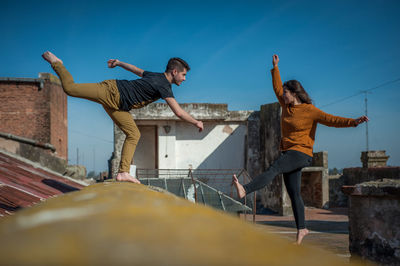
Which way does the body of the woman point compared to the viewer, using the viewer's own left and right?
facing the viewer and to the left of the viewer

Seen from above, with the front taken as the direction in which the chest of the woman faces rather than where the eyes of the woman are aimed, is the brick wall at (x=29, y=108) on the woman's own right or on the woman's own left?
on the woman's own right

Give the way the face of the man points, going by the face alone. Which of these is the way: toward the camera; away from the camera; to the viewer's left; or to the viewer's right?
to the viewer's right

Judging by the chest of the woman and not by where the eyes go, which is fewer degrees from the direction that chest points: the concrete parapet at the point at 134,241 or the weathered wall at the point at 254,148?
the concrete parapet

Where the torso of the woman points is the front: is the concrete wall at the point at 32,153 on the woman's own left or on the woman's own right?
on the woman's own right

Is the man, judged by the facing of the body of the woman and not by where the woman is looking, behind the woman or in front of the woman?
in front

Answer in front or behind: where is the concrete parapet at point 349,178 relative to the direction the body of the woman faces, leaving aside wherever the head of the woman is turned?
behind

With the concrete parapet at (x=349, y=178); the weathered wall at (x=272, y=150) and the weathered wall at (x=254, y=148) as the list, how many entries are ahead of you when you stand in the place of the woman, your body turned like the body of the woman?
0

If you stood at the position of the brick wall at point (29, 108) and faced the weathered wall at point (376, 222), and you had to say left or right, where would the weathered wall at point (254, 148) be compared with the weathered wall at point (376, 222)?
left
